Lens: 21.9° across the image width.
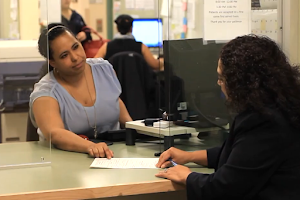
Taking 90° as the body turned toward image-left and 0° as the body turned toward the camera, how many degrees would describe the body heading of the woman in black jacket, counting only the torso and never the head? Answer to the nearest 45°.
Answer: approximately 135°

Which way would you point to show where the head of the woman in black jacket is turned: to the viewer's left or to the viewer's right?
to the viewer's left

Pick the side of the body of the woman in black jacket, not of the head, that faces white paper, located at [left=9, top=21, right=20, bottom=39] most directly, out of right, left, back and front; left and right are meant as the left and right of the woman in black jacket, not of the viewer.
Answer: front

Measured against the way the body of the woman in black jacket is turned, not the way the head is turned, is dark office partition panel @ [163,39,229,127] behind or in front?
in front

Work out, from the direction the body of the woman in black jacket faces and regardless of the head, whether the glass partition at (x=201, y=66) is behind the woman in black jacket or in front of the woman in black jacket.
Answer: in front
